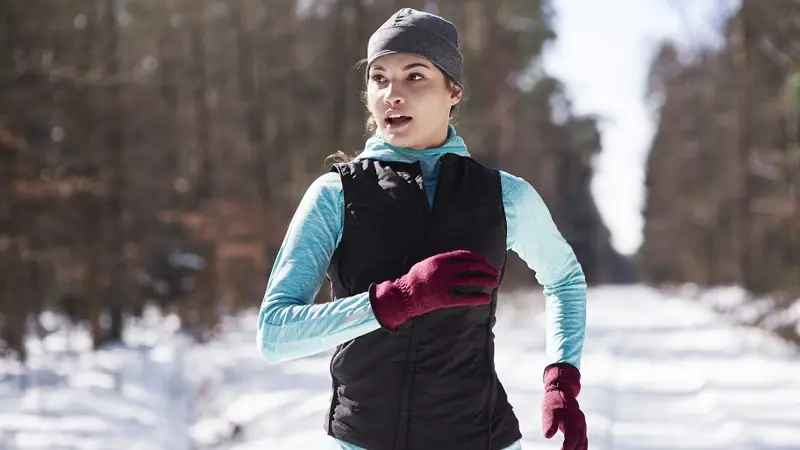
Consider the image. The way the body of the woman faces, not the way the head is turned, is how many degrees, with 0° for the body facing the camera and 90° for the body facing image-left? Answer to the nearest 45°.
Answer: approximately 0°
